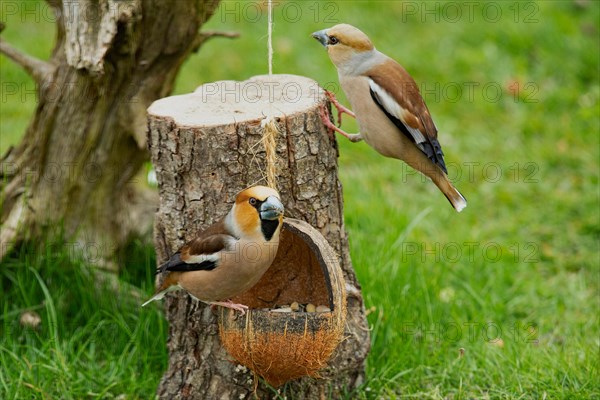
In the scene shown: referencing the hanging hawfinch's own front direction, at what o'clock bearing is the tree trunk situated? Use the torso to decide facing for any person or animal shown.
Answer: The tree trunk is roughly at 1 o'clock from the hanging hawfinch.

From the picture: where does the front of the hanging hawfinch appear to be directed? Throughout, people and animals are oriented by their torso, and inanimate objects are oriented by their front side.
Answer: to the viewer's left
